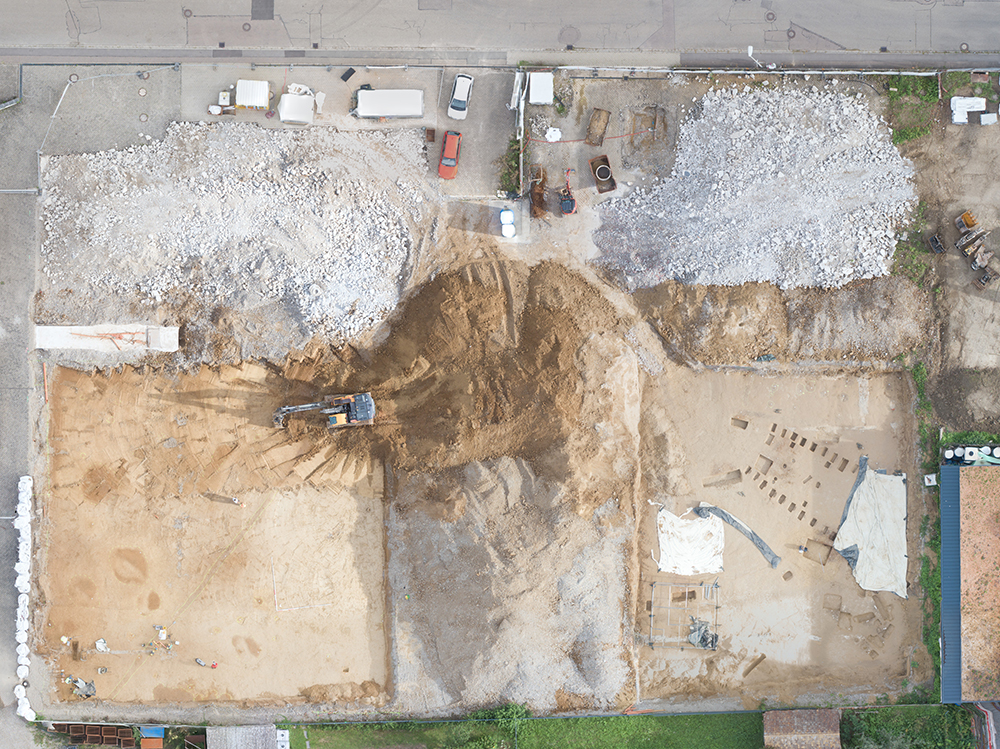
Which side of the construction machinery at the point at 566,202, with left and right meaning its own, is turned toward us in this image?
back

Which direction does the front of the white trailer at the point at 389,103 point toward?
to the viewer's left

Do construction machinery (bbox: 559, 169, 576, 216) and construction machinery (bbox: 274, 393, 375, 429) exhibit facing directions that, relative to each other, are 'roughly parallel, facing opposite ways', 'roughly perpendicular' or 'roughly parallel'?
roughly perpendicular

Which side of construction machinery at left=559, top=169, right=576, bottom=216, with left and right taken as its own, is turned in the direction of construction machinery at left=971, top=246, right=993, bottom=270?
right

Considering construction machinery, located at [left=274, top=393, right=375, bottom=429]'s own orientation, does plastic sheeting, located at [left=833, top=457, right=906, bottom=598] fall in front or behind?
behind

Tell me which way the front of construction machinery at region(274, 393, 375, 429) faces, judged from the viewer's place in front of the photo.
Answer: facing to the left of the viewer
